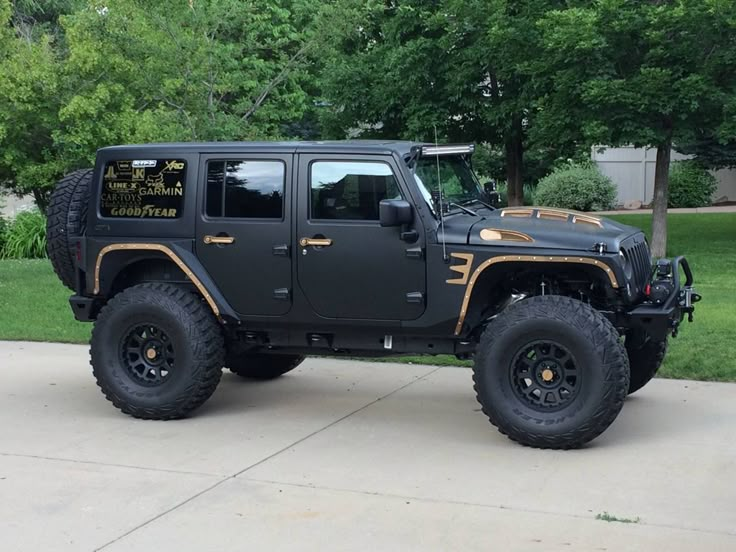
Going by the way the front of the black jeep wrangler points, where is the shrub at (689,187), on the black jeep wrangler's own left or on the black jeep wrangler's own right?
on the black jeep wrangler's own left

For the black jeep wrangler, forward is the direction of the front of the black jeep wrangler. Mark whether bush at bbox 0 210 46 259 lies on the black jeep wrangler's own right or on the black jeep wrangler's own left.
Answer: on the black jeep wrangler's own left

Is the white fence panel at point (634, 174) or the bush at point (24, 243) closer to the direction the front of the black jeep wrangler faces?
the white fence panel

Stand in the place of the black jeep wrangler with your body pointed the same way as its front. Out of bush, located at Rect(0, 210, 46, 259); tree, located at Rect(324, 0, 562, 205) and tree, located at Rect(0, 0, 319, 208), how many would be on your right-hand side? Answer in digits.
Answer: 0

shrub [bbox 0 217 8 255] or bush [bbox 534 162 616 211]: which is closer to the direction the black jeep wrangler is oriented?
the bush

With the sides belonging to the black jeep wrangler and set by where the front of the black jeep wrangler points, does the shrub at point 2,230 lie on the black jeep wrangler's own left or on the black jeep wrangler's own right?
on the black jeep wrangler's own left

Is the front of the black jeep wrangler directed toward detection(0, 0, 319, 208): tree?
no

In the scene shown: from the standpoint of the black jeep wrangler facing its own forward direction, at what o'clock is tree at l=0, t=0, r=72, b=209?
The tree is roughly at 8 o'clock from the black jeep wrangler.

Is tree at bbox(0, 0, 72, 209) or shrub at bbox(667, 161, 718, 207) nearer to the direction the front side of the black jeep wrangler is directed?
the shrub

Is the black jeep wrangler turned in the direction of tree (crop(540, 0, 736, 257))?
no

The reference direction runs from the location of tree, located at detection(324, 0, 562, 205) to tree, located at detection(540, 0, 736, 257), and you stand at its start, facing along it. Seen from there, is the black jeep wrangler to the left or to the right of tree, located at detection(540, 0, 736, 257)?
right

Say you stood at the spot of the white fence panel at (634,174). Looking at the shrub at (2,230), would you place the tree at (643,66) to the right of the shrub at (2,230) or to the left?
left

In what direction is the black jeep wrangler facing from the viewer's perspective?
to the viewer's right

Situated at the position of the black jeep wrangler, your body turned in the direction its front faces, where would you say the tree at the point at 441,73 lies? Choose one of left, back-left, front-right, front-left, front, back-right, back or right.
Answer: left

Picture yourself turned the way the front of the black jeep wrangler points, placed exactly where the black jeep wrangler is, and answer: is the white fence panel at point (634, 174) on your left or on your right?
on your left
